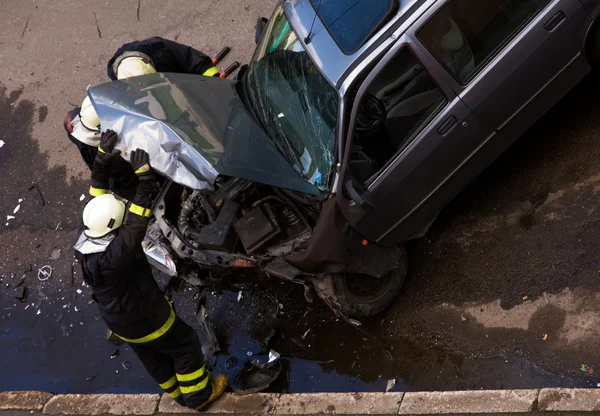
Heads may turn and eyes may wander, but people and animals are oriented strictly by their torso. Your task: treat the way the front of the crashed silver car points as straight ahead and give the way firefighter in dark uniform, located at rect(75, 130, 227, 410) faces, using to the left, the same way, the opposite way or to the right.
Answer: the opposite way

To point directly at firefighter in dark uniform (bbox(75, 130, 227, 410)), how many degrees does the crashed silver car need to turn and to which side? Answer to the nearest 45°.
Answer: approximately 45° to its right

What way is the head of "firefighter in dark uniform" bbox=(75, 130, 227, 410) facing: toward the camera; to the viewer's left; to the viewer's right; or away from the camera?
away from the camera

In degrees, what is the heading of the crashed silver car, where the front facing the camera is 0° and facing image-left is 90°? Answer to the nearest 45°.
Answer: approximately 45°

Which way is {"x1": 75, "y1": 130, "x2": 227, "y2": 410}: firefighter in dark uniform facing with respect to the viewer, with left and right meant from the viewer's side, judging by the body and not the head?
facing away from the viewer and to the right of the viewer
